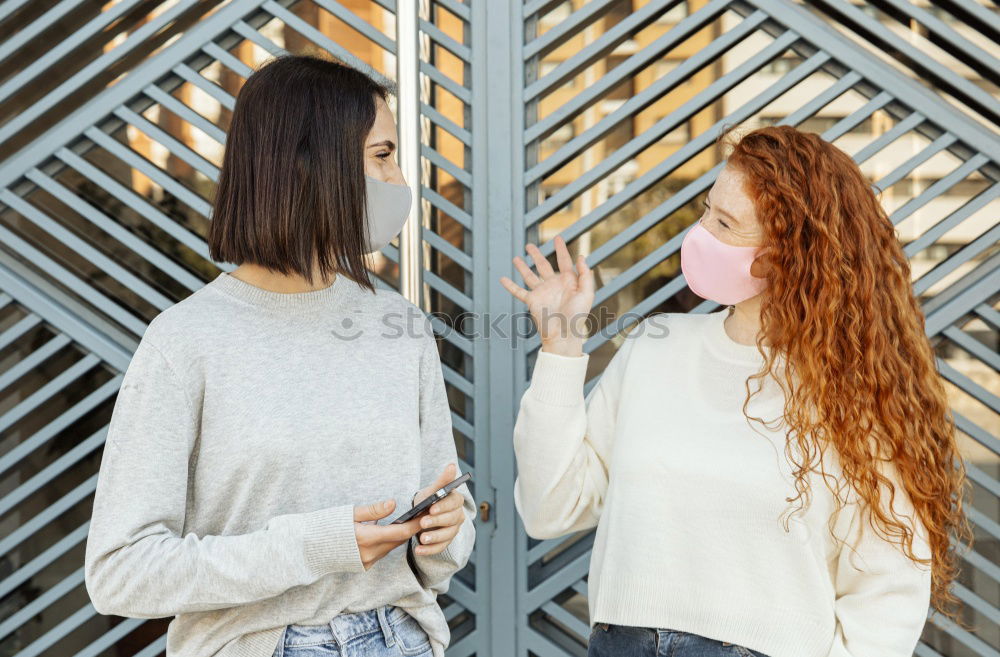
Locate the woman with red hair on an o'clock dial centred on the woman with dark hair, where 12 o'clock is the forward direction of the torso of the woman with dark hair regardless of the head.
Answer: The woman with red hair is roughly at 11 o'clock from the woman with dark hair.

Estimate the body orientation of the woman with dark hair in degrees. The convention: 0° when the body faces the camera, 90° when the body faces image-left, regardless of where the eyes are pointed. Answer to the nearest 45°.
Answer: approximately 315°

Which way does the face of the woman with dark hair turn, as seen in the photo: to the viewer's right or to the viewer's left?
to the viewer's right

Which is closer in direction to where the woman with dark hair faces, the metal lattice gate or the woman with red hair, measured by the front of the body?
the woman with red hair
